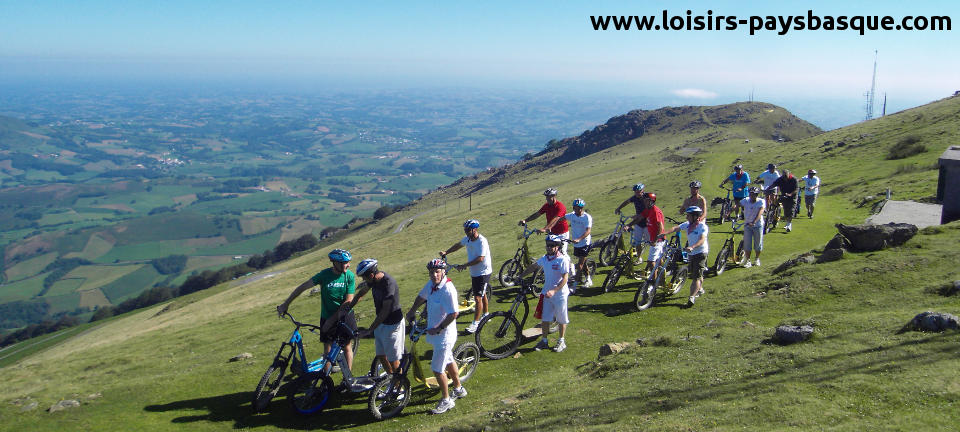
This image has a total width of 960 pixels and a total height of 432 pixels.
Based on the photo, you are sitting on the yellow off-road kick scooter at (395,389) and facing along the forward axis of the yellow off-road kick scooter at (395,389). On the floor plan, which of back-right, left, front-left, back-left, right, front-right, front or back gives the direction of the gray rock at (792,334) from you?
back-left

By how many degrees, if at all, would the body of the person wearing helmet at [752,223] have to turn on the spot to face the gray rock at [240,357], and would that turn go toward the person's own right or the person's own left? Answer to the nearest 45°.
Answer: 0° — they already face it

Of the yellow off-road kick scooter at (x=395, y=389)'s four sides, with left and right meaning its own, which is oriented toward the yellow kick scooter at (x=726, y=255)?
back

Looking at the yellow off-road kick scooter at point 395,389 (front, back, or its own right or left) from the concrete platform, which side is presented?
back

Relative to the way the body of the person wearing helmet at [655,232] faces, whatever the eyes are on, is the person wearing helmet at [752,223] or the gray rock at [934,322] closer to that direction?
the gray rock

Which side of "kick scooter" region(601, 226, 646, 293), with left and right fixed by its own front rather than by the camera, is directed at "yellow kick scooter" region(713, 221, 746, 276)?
back

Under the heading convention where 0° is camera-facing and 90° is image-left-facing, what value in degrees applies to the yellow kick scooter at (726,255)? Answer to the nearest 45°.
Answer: approximately 45°

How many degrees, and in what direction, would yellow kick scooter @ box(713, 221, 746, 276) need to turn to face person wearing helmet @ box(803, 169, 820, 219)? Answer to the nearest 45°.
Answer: approximately 135° to its right

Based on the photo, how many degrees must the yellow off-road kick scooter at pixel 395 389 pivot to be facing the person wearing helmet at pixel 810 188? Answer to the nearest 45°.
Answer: approximately 180°
